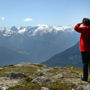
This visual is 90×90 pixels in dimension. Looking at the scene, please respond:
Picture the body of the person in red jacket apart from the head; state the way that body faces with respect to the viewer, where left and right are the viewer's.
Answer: facing away from the viewer and to the left of the viewer
